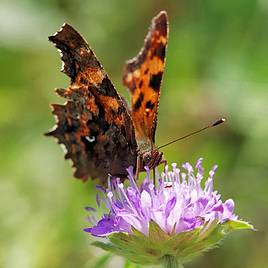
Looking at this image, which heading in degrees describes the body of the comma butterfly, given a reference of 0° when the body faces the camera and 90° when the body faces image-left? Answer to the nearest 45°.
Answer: approximately 315°
